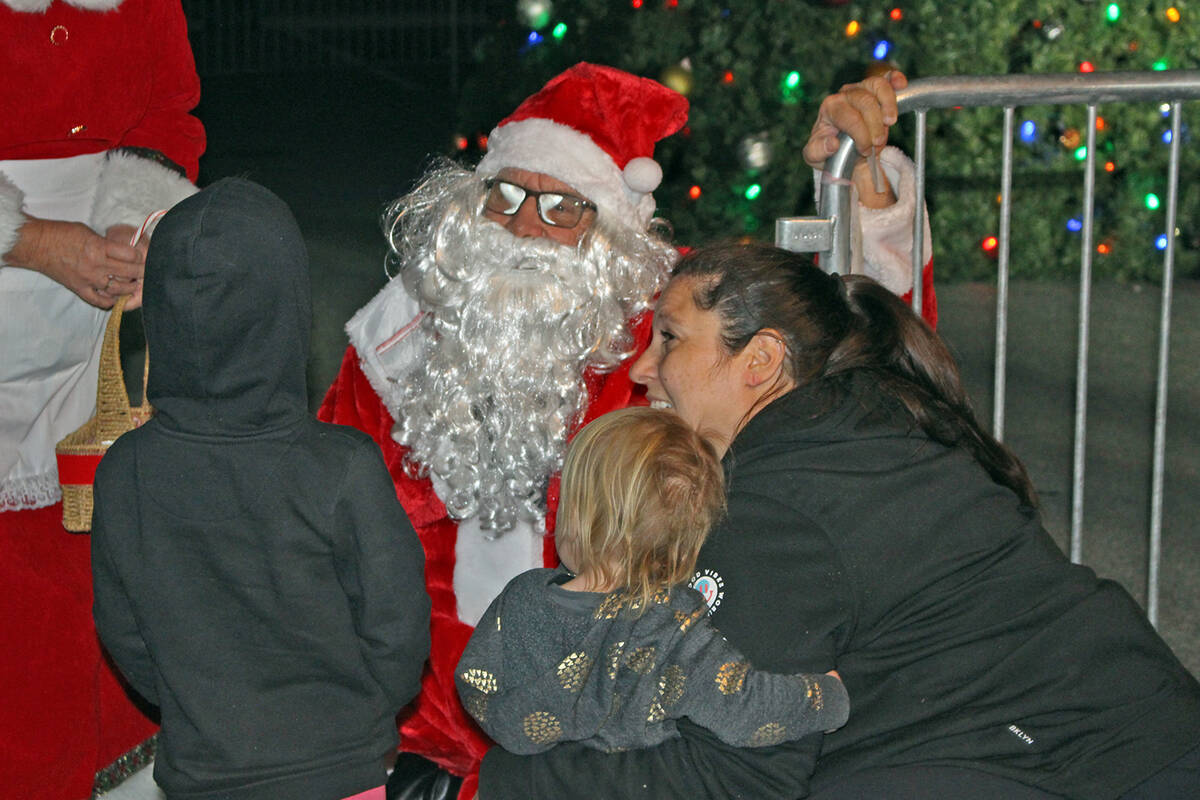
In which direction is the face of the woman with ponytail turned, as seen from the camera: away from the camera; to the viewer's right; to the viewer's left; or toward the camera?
to the viewer's left

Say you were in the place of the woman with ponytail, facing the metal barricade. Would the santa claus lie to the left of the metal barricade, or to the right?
left

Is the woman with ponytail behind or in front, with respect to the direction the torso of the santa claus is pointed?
in front

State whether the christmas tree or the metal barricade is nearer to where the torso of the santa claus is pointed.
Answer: the metal barricade

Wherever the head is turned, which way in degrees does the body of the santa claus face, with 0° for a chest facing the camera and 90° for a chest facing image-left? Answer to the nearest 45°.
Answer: approximately 0°

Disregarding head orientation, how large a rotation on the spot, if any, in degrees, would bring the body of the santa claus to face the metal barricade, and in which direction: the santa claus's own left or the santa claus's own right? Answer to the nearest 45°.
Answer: approximately 90° to the santa claus's own left

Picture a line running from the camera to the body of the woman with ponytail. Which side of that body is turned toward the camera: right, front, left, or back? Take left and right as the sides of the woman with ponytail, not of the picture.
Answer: left

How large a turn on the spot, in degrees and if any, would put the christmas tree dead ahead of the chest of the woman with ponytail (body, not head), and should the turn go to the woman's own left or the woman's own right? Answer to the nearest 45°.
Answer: approximately 90° to the woman's own right

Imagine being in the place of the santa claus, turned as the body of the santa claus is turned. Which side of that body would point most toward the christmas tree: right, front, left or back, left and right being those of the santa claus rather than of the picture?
back

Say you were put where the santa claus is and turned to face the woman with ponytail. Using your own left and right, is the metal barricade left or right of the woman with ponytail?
left

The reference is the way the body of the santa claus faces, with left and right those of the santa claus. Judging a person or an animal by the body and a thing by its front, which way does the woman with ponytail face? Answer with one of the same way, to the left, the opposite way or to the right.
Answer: to the right

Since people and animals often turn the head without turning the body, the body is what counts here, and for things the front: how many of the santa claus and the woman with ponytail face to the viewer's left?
1

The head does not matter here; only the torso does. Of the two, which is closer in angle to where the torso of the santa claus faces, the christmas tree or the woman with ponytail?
the woman with ponytail
